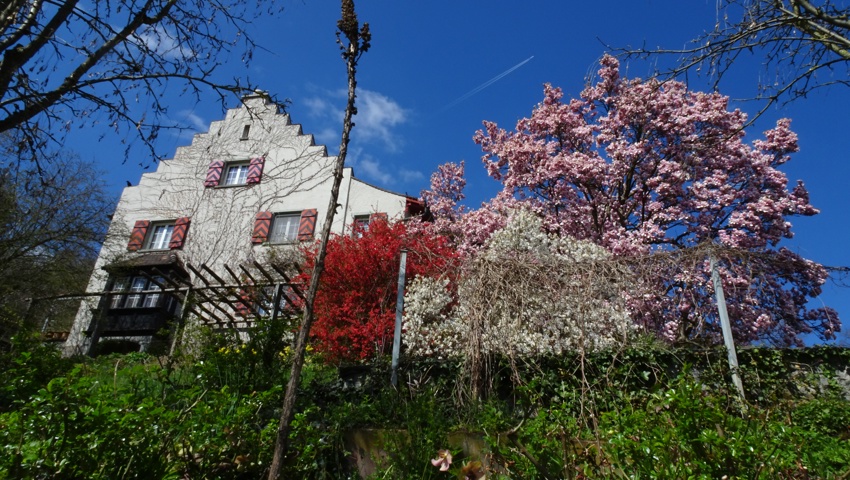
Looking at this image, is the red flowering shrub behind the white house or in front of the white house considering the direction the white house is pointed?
in front

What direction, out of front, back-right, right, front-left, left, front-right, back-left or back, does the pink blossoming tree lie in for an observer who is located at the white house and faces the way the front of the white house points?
front-left

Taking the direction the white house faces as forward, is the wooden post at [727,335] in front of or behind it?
in front

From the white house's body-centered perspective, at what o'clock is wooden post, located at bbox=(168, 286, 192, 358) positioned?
The wooden post is roughly at 12 o'clock from the white house.

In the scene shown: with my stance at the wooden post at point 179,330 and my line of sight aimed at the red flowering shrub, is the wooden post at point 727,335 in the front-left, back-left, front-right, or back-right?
front-right

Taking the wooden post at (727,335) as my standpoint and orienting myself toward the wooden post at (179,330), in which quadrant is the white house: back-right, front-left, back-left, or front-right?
front-right

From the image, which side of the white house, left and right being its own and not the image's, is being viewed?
front

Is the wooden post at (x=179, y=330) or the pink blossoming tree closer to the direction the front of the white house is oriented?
the wooden post
